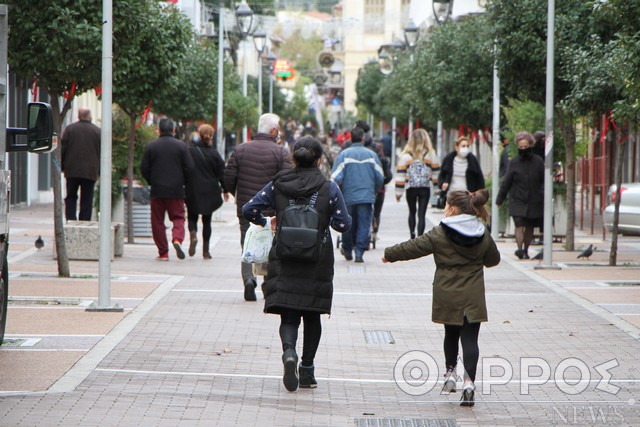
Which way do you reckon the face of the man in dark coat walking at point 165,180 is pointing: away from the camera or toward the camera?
away from the camera

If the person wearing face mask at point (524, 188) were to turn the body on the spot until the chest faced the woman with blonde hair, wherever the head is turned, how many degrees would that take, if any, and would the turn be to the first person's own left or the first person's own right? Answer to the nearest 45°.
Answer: approximately 135° to the first person's own right

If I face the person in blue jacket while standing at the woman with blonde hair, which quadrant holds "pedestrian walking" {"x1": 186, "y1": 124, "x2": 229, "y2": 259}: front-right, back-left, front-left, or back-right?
front-right

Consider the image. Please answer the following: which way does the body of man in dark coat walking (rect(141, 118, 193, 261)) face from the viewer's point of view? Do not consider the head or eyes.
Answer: away from the camera

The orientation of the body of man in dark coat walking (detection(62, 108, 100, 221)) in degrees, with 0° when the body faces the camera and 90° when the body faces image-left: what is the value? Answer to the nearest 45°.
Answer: approximately 180°

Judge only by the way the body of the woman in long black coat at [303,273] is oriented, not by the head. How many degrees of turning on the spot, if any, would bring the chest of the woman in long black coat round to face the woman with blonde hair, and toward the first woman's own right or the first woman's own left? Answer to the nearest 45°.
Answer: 0° — they already face them

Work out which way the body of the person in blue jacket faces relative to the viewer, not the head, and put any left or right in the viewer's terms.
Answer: facing away from the viewer

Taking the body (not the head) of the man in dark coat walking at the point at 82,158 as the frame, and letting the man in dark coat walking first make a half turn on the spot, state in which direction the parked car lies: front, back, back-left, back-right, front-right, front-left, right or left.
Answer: left

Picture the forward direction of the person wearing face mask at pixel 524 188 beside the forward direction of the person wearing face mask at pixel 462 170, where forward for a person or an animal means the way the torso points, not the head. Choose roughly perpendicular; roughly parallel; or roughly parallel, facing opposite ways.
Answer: roughly parallel

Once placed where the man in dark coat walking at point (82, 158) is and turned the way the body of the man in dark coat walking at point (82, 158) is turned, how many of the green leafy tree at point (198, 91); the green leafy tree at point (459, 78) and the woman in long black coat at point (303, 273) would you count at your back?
1

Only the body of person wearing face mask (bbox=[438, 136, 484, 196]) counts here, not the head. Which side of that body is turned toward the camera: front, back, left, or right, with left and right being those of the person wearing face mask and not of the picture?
front

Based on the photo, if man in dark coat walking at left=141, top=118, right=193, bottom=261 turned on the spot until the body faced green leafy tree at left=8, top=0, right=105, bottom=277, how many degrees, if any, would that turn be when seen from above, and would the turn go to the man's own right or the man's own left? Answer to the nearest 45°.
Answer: approximately 180°

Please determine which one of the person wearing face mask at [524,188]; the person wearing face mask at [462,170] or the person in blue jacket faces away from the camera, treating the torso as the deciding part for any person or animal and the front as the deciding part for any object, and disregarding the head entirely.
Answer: the person in blue jacket

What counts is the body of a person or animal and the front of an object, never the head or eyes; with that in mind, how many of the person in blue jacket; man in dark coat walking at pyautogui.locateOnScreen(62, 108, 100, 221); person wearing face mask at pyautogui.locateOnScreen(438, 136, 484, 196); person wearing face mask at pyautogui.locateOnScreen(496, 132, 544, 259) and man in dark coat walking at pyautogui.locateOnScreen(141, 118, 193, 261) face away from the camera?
3

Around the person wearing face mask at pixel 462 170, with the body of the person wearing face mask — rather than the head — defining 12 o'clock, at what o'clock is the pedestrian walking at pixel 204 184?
The pedestrian walking is roughly at 2 o'clock from the person wearing face mask.

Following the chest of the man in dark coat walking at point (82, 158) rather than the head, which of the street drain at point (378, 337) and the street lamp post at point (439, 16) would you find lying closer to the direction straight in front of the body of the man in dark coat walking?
the street lamp post

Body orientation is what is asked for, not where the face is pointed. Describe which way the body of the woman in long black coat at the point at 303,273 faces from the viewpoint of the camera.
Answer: away from the camera
